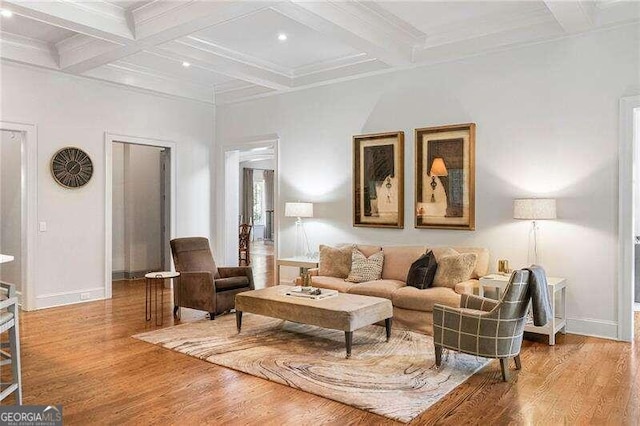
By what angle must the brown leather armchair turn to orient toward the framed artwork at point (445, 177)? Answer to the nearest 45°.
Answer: approximately 45° to its left

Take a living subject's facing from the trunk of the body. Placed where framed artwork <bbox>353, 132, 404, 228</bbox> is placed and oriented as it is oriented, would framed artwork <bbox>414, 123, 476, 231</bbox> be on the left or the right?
on its left

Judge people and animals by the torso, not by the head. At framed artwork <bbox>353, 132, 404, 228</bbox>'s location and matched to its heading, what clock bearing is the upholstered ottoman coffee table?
The upholstered ottoman coffee table is roughly at 11 o'clock from the framed artwork.

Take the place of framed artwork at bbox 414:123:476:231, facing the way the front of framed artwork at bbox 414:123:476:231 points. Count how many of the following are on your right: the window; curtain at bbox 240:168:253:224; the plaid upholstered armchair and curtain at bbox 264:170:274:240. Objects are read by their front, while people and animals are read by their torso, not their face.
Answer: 3

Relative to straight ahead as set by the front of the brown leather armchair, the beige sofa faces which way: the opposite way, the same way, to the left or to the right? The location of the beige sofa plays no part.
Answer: to the right

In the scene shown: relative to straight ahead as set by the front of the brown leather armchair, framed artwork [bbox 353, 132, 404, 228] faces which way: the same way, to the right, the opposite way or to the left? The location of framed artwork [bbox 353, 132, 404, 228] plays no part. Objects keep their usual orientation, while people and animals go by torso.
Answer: to the right

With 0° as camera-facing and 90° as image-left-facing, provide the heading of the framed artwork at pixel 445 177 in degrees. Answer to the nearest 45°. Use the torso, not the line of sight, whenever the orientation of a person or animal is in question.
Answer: approximately 45°

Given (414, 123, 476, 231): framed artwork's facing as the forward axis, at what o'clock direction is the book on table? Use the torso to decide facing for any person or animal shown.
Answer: The book on table is roughly at 12 o'clock from the framed artwork.

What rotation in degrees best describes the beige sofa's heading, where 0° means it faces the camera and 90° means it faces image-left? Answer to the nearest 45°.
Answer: approximately 45°
